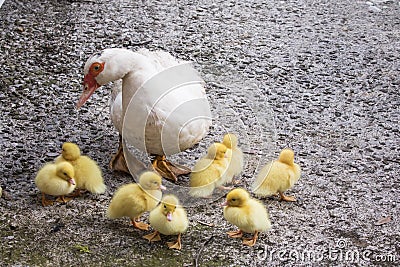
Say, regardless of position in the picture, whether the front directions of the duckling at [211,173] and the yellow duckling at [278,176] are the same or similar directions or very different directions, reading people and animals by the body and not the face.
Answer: same or similar directions

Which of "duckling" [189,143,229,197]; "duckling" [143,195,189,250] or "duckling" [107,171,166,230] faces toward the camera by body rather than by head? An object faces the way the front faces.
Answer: "duckling" [143,195,189,250]

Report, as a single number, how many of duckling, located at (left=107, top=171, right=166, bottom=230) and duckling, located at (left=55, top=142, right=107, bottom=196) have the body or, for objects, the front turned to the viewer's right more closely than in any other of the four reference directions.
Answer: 1

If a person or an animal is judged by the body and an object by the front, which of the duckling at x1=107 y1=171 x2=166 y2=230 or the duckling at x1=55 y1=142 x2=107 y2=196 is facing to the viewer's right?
the duckling at x1=107 y1=171 x2=166 y2=230

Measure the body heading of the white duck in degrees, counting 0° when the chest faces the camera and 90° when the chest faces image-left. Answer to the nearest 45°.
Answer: approximately 45°

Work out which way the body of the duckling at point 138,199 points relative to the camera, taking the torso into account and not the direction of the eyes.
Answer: to the viewer's right

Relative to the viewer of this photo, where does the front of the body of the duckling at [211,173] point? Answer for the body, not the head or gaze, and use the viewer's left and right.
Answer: facing away from the viewer and to the right of the viewer

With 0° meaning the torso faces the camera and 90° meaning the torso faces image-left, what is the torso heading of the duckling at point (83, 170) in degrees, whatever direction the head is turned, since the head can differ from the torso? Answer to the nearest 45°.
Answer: approximately 135°

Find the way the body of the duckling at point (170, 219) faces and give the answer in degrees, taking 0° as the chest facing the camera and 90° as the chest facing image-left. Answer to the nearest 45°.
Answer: approximately 0°

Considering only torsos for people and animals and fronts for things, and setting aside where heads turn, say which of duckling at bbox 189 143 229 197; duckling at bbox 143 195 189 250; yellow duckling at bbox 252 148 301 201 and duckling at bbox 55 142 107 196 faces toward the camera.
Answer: duckling at bbox 143 195 189 250

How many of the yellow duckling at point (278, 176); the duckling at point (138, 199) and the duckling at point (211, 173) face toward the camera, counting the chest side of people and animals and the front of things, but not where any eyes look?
0

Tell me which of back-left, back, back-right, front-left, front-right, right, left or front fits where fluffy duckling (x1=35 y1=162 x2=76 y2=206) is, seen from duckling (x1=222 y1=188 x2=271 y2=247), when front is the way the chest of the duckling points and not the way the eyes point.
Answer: front-right

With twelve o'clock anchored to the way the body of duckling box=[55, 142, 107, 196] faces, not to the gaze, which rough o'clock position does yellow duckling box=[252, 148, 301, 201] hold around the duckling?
The yellow duckling is roughly at 5 o'clock from the duckling.
